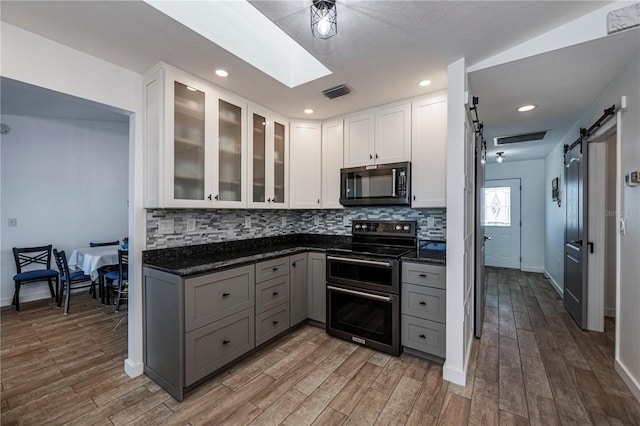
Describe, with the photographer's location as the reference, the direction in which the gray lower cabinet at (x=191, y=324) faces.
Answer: facing the viewer and to the right of the viewer

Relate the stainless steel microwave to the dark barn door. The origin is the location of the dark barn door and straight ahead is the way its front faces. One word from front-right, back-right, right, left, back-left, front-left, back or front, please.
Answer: front-left

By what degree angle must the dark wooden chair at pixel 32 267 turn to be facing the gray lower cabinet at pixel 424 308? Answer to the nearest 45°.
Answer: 0° — it already faces it

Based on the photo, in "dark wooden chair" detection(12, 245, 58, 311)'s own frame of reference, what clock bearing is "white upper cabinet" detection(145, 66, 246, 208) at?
The white upper cabinet is roughly at 1 o'clock from the dark wooden chair.

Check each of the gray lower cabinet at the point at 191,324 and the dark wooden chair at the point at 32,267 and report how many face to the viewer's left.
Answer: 0

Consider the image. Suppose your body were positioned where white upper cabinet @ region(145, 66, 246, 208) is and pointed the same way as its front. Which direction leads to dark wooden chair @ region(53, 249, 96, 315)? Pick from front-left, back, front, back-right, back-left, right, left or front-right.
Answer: back

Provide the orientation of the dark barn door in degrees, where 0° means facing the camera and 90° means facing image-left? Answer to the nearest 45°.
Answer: approximately 90°
